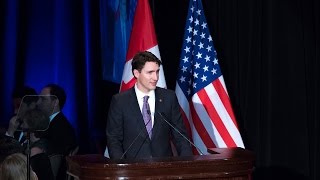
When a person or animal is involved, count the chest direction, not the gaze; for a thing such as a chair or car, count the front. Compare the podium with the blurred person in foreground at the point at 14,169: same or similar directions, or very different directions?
very different directions

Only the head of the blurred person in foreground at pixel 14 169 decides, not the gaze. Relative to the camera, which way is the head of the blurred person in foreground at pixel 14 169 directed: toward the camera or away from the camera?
away from the camera

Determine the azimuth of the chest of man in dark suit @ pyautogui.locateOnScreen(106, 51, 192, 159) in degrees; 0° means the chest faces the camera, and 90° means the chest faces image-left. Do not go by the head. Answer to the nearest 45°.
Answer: approximately 315°

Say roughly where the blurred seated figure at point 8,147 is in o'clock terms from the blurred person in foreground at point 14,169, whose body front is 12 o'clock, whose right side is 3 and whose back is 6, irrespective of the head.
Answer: The blurred seated figure is roughly at 12 o'clock from the blurred person in foreground.

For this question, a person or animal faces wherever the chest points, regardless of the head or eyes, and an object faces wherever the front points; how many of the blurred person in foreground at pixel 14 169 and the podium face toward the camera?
1

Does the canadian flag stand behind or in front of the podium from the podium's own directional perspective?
behind
